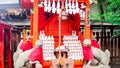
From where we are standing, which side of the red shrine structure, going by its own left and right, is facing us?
front

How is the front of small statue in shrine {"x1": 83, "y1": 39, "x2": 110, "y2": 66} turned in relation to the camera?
facing the viewer and to the left of the viewer

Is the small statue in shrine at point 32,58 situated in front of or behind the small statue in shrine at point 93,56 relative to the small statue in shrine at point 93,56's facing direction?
in front
